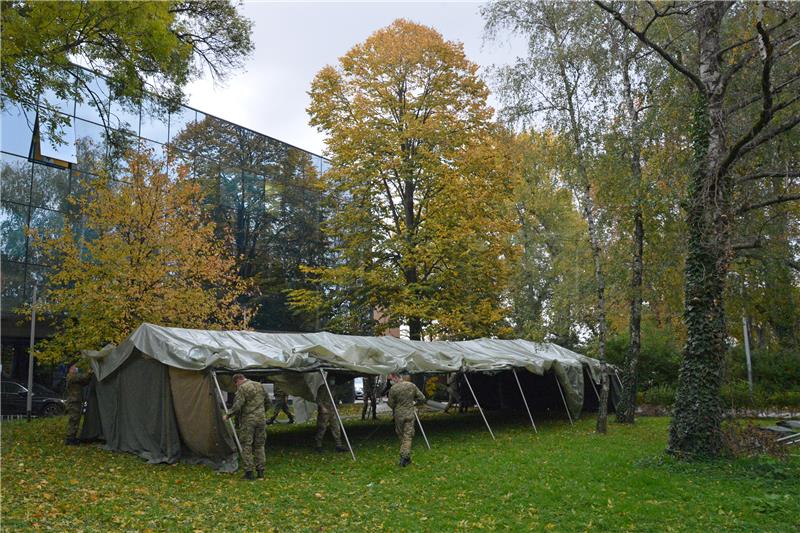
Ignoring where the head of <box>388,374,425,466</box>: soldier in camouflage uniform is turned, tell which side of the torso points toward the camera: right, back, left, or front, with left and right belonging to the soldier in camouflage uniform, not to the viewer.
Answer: back

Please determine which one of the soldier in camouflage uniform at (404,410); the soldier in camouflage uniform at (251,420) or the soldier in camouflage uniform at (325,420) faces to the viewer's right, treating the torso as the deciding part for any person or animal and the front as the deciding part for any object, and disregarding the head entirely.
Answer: the soldier in camouflage uniform at (325,420)

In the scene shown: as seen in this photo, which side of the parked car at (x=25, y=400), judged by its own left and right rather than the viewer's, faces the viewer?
right

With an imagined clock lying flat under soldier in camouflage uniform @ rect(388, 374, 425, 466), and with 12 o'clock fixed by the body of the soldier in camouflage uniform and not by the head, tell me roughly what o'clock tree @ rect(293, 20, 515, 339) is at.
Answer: The tree is roughly at 12 o'clock from the soldier in camouflage uniform.

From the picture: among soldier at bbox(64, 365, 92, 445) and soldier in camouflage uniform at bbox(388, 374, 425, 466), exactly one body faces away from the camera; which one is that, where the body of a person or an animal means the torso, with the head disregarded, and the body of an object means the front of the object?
the soldier in camouflage uniform

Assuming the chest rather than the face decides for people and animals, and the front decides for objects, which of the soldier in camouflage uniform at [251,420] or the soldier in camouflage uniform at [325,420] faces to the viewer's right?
the soldier in camouflage uniform at [325,420]

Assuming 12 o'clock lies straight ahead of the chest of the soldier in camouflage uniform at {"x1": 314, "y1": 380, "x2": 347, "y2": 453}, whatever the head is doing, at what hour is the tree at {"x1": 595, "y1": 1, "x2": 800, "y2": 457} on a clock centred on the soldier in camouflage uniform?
The tree is roughly at 1 o'clock from the soldier in camouflage uniform.

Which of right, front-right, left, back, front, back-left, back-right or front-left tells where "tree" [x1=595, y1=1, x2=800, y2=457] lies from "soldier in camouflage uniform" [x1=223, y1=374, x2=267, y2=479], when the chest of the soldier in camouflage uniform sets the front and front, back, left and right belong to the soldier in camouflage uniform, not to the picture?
back-right

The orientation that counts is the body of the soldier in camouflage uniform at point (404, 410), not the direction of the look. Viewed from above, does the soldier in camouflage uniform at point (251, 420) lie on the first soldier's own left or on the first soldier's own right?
on the first soldier's own left
